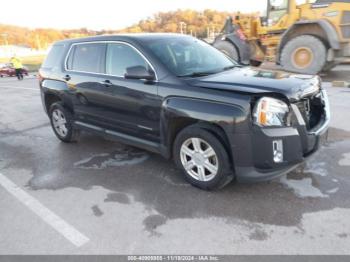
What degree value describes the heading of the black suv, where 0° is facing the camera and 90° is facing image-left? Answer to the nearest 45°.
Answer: approximately 315°

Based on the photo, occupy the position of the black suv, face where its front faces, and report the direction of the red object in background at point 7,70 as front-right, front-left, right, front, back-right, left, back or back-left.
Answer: back

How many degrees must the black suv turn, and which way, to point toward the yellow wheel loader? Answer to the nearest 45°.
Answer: approximately 90° to its left
